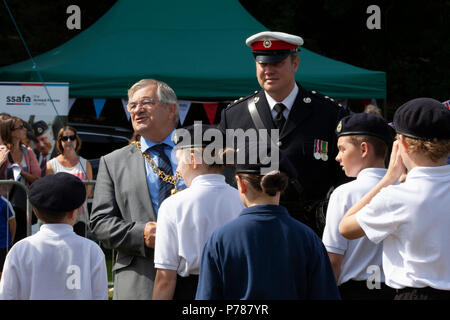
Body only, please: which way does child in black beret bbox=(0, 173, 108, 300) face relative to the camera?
away from the camera

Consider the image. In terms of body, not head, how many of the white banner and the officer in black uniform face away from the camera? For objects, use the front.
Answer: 0

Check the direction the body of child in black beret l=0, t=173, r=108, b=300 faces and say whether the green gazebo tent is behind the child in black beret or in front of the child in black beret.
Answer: in front

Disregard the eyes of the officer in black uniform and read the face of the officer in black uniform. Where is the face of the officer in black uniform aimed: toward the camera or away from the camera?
toward the camera

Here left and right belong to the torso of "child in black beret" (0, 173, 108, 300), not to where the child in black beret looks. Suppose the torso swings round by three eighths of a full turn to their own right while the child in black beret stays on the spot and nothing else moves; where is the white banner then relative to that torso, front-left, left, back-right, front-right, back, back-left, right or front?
back-left

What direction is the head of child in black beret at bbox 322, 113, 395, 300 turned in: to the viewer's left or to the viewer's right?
to the viewer's left

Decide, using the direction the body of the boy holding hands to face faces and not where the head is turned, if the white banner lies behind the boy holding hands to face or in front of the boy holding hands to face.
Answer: in front

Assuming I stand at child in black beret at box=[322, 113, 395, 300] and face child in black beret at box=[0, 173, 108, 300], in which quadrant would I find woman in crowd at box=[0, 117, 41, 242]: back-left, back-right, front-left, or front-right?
front-right

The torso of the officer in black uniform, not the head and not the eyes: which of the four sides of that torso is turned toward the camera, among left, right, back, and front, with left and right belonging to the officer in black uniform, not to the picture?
front

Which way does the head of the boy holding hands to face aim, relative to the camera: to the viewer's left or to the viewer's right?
to the viewer's left

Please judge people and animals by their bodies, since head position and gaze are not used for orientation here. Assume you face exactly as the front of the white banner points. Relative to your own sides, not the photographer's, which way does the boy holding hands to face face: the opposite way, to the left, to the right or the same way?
the opposite way

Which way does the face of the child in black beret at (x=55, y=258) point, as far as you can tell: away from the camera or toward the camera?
away from the camera

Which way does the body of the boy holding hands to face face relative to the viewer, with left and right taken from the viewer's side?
facing away from the viewer and to the left of the viewer

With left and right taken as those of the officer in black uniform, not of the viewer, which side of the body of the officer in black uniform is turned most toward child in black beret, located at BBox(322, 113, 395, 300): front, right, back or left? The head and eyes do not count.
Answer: front

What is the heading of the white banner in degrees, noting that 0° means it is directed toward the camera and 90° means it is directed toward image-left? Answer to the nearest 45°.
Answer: approximately 0°

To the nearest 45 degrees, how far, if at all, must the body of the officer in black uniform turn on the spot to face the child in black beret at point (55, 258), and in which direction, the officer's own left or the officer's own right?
approximately 45° to the officer's own right

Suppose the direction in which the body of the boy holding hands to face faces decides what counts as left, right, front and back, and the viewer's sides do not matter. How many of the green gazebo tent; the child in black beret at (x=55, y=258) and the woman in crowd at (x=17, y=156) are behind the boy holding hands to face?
0

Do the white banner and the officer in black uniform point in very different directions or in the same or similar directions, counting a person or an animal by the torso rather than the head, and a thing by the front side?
same or similar directions
